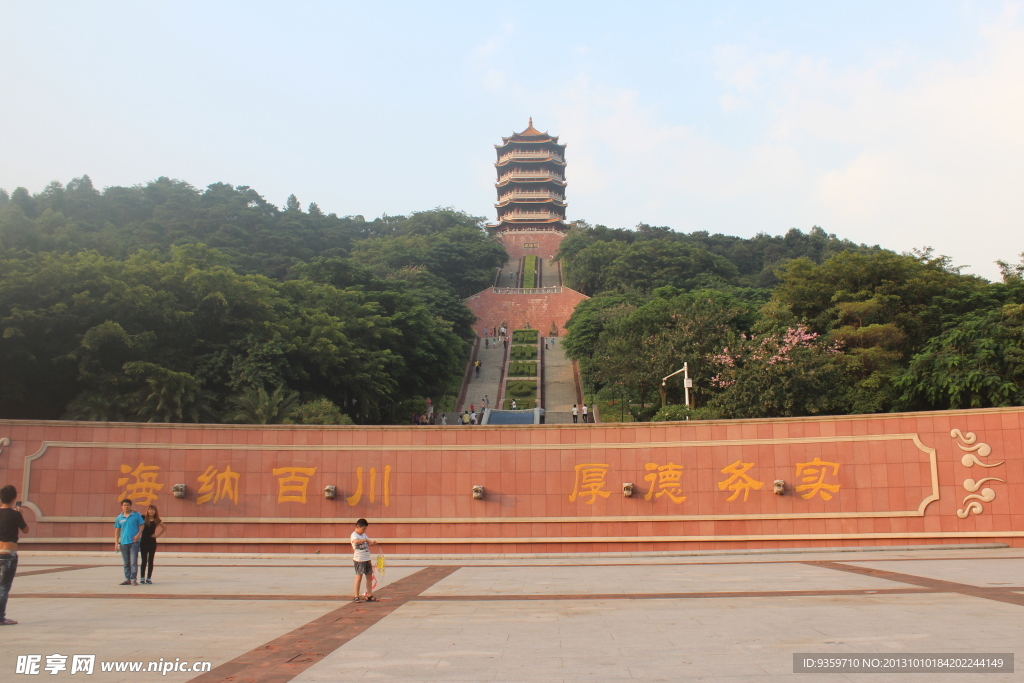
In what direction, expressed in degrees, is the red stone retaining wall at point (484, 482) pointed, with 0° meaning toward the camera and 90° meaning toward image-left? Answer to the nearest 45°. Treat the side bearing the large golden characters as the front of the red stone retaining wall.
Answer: approximately 0°

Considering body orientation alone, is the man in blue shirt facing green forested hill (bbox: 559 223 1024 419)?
no

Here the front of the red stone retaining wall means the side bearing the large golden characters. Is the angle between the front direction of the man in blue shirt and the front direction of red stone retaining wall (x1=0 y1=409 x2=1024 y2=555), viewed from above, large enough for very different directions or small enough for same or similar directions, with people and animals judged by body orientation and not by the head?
same or similar directions

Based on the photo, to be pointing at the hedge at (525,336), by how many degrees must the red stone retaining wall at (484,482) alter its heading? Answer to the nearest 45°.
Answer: approximately 180°

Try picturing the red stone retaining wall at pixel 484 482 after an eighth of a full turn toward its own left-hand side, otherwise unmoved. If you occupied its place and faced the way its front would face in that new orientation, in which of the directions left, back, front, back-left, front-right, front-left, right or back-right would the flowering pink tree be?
left

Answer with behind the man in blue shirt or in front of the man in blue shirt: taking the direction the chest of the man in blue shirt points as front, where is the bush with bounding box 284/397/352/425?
behind

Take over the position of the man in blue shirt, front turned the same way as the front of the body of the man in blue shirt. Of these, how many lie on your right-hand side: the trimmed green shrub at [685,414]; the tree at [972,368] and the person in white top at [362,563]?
0

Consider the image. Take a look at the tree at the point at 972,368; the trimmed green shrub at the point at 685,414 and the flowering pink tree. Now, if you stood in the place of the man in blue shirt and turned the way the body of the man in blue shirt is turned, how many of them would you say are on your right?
0

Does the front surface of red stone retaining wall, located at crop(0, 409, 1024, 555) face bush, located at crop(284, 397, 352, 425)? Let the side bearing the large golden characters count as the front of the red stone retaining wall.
no

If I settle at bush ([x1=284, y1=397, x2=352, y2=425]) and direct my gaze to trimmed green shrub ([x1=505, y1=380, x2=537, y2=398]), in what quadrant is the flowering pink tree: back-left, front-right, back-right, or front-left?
front-right

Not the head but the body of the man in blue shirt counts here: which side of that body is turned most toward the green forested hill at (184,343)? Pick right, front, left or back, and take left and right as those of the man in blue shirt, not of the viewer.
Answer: back

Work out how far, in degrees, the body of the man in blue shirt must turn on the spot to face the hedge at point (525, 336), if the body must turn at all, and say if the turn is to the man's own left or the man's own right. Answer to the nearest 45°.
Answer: approximately 135° to the man's own left

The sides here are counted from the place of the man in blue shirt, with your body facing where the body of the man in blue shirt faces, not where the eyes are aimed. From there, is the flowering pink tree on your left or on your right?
on your left

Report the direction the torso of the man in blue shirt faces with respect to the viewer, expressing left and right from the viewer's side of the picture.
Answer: facing the viewer

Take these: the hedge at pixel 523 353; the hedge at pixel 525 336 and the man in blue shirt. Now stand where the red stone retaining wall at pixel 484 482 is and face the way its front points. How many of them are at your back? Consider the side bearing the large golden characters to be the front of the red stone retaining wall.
2
